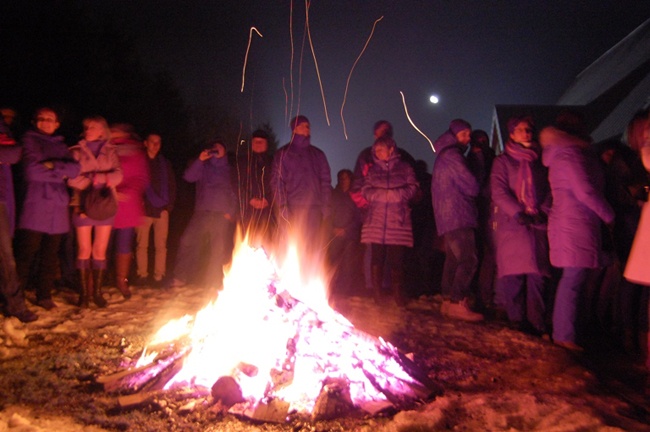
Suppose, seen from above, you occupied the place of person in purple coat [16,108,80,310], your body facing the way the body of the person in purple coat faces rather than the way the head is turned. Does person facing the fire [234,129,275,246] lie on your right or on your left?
on your left

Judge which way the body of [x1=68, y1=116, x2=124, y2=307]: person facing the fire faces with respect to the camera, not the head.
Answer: toward the camera

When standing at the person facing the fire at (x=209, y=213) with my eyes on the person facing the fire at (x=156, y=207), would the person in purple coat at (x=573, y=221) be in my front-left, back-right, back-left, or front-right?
back-left

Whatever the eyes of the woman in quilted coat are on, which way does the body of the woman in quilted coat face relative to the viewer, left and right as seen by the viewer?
facing the viewer

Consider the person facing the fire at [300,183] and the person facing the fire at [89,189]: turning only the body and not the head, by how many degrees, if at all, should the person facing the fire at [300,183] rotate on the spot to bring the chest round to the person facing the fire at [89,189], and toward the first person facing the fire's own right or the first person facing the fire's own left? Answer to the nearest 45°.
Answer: approximately 45° to the first person facing the fire's own right

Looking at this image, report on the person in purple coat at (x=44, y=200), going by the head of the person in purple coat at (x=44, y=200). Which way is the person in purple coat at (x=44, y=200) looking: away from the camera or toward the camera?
toward the camera

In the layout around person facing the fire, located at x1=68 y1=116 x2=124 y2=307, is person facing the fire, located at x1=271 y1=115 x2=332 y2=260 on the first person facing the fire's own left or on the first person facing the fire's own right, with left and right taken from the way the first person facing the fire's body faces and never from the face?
on the first person facing the fire's own left

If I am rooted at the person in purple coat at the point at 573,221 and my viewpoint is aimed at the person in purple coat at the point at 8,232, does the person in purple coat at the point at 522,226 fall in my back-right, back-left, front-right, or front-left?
front-right

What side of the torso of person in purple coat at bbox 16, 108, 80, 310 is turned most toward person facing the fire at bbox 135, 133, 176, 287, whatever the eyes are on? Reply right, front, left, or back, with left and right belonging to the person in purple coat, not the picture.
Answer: left

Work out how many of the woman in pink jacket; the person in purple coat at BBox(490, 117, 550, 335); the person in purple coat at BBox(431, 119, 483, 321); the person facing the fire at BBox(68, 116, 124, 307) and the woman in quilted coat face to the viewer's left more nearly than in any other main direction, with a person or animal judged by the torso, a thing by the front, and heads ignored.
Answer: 1
